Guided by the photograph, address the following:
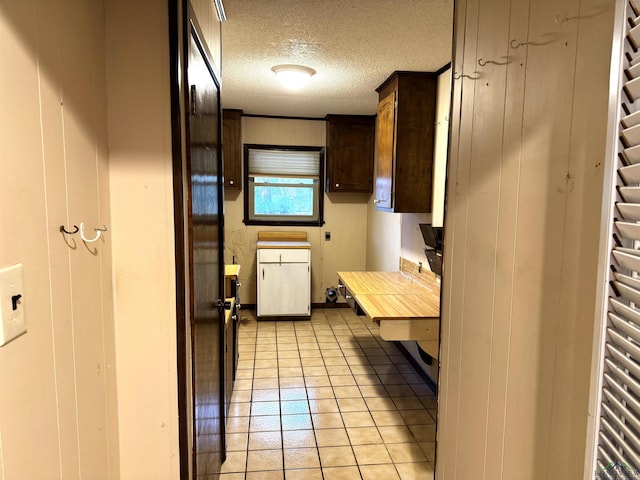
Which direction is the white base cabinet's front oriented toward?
toward the camera

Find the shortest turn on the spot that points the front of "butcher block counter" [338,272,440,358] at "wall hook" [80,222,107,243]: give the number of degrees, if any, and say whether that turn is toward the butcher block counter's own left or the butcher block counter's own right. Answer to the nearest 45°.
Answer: approximately 45° to the butcher block counter's own left

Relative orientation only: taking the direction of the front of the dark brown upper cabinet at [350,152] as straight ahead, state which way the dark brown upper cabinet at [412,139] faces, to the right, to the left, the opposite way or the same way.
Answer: to the right

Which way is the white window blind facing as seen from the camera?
toward the camera

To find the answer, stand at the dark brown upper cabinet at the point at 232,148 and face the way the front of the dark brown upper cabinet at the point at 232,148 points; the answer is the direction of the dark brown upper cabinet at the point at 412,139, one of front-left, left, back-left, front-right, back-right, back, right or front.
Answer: front-left

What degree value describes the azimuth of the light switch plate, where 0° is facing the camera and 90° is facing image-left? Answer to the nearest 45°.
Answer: approximately 315°

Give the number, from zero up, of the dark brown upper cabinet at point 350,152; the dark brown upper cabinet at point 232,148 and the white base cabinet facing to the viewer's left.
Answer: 0

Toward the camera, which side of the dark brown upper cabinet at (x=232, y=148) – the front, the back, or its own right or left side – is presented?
front

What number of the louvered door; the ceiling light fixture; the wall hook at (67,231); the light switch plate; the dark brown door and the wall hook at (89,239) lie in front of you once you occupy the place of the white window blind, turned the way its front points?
6

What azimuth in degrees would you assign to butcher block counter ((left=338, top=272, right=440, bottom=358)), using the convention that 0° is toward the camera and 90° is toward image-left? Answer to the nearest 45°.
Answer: approximately 90°

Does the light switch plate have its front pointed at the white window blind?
no

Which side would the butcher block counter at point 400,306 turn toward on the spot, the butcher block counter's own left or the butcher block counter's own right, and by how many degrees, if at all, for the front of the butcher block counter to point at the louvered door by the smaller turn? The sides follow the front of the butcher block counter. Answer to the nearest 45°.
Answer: approximately 90° to the butcher block counter's own left

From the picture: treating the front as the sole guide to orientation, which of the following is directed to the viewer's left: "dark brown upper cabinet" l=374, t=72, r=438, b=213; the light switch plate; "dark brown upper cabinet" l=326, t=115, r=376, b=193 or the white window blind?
"dark brown upper cabinet" l=374, t=72, r=438, b=213

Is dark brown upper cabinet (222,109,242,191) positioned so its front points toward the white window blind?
no

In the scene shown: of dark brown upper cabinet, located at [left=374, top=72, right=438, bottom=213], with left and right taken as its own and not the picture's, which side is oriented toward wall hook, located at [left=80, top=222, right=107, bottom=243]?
left

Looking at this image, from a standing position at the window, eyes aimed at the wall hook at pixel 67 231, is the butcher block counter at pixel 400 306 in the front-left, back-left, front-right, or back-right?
front-left

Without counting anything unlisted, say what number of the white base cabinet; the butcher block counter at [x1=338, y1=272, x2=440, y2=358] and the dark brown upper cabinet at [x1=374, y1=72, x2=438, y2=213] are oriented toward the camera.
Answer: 1
